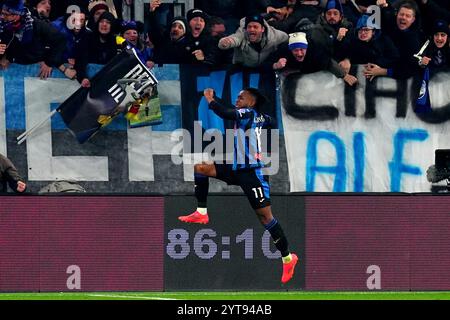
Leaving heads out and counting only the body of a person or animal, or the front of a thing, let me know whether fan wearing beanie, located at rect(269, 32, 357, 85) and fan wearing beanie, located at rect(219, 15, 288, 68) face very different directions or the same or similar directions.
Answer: same or similar directions

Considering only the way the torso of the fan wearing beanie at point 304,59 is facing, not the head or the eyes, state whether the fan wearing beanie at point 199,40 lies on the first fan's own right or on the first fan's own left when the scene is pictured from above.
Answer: on the first fan's own right

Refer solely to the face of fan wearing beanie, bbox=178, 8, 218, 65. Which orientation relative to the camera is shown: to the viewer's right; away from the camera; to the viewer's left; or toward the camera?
toward the camera

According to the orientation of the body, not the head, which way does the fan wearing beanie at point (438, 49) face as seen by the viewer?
toward the camera

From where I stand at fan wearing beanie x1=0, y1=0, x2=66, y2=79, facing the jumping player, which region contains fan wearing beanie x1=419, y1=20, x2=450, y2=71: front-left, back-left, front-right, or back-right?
front-left

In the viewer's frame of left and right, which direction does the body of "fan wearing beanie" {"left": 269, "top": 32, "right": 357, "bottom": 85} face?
facing the viewer

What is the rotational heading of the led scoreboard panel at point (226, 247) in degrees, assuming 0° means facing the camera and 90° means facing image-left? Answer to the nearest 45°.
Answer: approximately 0°

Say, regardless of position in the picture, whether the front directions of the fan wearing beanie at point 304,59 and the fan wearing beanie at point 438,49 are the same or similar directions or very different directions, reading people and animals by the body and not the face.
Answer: same or similar directions

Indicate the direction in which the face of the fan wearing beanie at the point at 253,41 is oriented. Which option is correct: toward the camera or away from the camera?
toward the camera

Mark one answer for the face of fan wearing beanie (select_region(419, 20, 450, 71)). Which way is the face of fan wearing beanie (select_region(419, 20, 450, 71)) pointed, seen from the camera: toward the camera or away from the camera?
toward the camera
